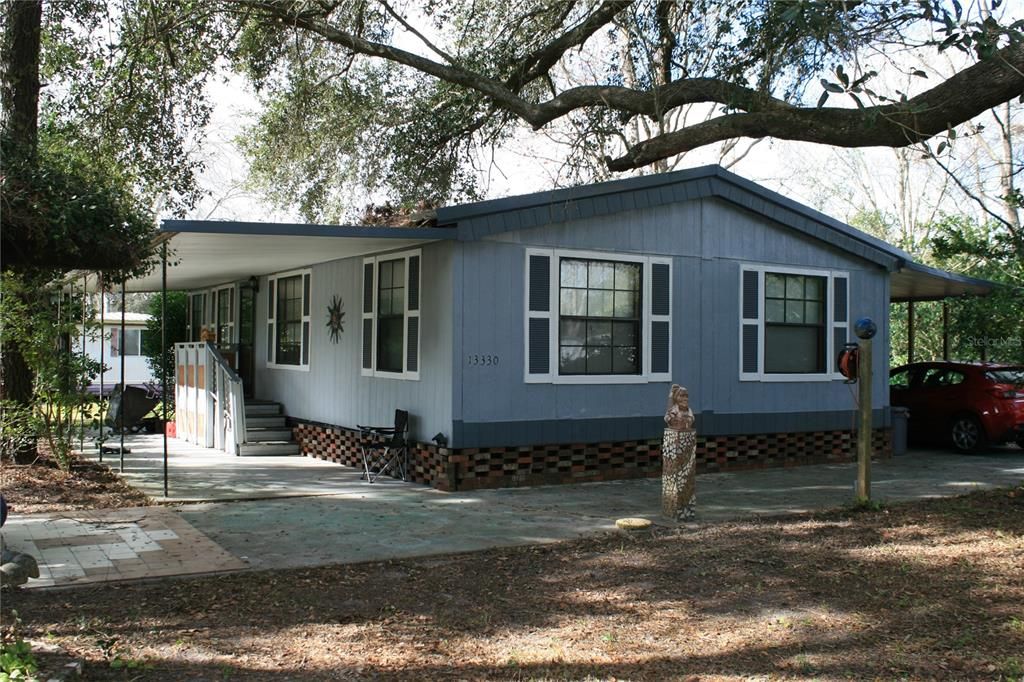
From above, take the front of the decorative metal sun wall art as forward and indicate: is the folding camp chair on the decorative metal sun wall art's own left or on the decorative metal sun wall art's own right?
on the decorative metal sun wall art's own left

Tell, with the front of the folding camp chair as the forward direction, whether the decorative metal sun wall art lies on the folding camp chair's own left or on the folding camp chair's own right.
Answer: on the folding camp chair's own right

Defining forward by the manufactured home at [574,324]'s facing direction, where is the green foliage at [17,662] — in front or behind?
in front

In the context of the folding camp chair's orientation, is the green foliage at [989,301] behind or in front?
behind

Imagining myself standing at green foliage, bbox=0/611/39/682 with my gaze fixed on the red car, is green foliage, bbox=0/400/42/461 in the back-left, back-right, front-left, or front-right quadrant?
front-left

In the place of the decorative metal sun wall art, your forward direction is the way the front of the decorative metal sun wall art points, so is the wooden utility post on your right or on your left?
on your left

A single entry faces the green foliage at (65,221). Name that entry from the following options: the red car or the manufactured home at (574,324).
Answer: the manufactured home

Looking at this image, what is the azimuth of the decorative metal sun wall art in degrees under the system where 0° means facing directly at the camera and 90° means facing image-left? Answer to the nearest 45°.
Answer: approximately 45°
